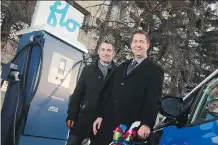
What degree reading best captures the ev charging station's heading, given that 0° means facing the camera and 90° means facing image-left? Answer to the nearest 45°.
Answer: approximately 315°
